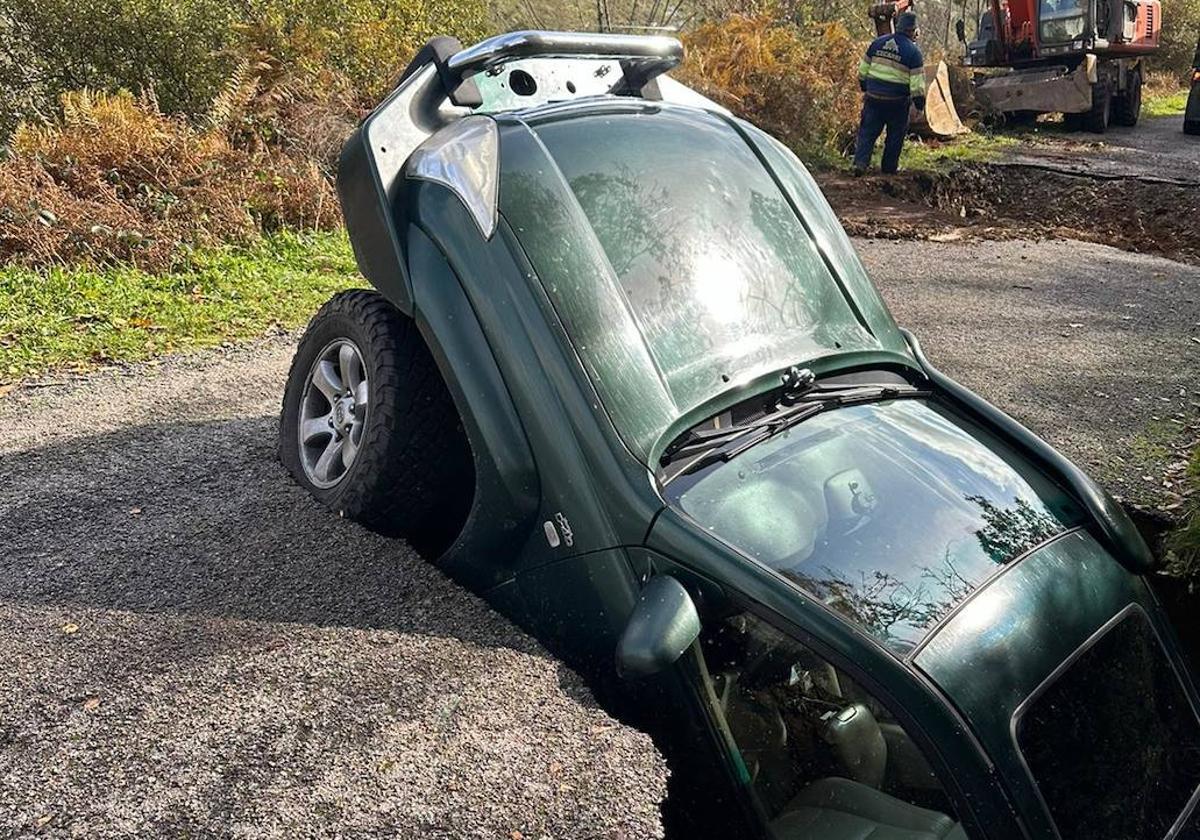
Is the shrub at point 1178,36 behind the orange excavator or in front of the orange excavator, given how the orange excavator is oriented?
behind

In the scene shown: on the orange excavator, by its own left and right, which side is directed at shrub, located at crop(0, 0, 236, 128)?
front

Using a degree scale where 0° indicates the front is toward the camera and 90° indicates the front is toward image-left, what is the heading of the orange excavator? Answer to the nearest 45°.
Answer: approximately 45°

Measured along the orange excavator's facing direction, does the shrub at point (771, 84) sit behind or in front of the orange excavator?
in front

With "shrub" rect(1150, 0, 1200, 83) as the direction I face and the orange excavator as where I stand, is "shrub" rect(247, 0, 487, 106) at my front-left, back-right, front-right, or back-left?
back-left

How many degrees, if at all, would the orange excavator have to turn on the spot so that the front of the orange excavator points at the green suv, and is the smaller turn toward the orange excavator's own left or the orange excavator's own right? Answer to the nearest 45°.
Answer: approximately 45° to the orange excavator's own left

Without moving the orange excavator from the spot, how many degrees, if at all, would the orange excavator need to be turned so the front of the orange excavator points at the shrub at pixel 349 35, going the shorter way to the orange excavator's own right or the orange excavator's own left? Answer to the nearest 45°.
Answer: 0° — it already faces it

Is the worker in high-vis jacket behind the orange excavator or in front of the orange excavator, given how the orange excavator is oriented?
in front
